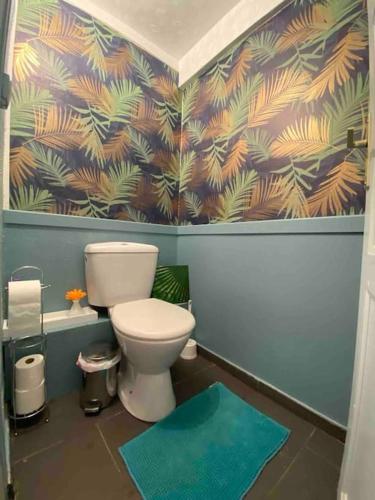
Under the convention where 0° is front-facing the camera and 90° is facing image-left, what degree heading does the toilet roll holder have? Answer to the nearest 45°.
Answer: approximately 315°

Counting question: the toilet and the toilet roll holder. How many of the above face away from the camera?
0

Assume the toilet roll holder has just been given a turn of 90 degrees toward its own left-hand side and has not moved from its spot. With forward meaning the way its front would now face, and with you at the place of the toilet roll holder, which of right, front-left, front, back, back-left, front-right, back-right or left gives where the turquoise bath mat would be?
right

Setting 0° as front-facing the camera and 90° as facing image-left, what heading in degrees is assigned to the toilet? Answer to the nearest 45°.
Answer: approximately 315°
